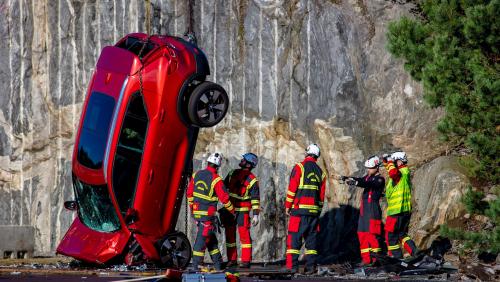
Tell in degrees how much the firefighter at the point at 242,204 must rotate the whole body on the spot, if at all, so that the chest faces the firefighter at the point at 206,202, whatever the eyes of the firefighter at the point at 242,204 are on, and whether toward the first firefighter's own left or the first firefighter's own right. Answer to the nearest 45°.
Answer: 0° — they already face them

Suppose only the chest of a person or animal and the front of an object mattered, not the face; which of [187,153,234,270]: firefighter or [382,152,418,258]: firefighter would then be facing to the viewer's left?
[382,152,418,258]: firefighter

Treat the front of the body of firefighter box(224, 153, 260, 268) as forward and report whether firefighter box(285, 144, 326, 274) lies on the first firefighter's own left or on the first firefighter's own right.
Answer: on the first firefighter's own left

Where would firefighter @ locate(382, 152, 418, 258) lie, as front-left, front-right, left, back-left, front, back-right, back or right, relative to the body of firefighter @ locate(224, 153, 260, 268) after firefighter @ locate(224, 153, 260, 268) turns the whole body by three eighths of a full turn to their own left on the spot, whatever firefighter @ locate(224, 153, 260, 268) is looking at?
front

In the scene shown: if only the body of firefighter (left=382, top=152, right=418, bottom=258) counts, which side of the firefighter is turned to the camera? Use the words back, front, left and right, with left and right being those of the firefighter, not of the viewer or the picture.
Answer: left

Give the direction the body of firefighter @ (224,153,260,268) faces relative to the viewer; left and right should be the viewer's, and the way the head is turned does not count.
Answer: facing the viewer and to the left of the viewer

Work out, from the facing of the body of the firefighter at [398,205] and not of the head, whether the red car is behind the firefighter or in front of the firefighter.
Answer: in front
